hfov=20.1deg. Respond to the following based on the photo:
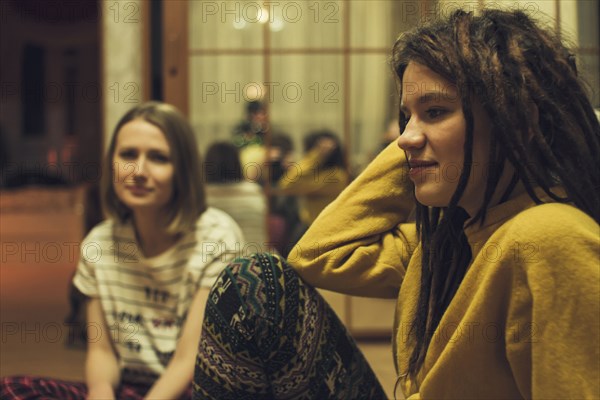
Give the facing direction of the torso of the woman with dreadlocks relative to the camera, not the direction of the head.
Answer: to the viewer's left
